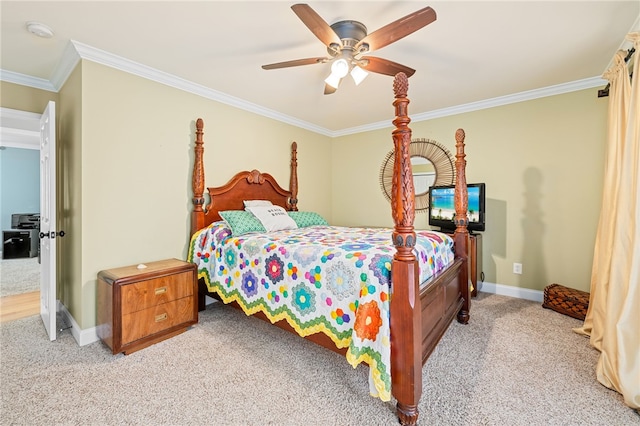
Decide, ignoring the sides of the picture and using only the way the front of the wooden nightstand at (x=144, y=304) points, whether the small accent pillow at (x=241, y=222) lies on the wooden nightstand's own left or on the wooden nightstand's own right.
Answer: on the wooden nightstand's own left

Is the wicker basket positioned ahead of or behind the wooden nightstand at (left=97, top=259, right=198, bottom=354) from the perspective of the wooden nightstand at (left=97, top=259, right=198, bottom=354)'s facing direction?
ahead

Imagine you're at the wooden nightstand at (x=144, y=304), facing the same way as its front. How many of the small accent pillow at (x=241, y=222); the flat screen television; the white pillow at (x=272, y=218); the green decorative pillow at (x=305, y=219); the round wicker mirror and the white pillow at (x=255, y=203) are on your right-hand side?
0

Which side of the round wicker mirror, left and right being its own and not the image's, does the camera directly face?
front

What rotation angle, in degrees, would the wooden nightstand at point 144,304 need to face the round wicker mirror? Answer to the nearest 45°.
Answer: approximately 45° to its left

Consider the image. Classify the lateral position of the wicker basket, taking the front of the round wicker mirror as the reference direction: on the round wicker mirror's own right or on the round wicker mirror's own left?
on the round wicker mirror's own left

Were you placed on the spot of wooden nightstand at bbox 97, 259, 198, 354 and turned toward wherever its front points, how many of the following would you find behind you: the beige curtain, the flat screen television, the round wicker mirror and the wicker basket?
0

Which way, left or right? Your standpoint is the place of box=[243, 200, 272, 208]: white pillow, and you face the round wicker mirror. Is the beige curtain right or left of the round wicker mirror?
right

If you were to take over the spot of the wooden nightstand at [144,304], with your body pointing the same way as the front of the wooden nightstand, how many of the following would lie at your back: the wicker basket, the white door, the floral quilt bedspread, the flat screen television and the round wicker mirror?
1

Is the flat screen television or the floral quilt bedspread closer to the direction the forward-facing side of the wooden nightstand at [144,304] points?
the floral quilt bedspread

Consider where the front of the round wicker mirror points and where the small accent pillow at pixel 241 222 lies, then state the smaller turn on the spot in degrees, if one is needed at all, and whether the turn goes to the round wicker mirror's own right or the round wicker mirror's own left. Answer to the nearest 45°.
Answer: approximately 45° to the round wicker mirror's own right

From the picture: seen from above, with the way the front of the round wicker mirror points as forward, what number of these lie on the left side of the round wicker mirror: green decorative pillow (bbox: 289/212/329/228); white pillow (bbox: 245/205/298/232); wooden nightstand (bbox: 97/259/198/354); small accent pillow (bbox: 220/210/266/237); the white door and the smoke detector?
0

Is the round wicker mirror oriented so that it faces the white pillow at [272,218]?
no

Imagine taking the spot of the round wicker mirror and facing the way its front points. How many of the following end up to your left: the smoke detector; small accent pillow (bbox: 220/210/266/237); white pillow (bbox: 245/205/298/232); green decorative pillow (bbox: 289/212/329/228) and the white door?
0

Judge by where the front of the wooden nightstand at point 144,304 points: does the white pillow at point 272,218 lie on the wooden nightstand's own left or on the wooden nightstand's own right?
on the wooden nightstand's own left

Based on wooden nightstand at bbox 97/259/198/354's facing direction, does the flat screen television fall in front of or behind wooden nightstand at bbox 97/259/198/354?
in front
